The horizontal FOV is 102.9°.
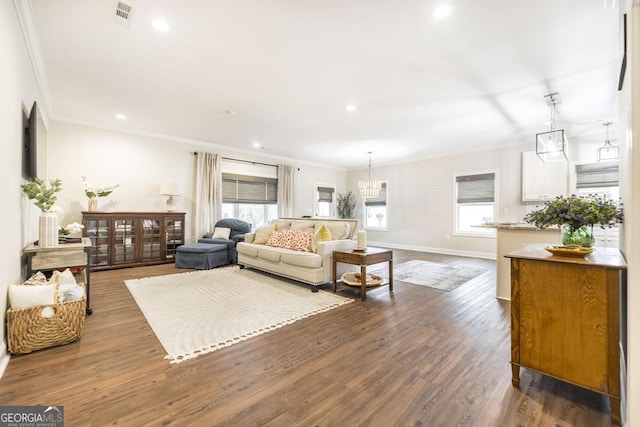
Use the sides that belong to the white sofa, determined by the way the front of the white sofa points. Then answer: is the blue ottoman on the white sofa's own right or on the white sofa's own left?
on the white sofa's own right

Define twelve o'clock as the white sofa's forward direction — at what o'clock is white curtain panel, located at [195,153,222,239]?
The white curtain panel is roughly at 3 o'clock from the white sofa.

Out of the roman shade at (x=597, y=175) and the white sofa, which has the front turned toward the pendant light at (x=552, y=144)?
the roman shade

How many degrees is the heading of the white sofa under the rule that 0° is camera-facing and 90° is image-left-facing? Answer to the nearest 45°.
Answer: approximately 45°

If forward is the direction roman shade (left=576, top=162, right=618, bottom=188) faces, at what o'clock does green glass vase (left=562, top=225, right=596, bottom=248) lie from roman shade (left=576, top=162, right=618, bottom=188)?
The green glass vase is roughly at 12 o'clock from the roman shade.

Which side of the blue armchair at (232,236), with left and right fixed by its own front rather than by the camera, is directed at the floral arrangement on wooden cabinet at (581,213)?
left

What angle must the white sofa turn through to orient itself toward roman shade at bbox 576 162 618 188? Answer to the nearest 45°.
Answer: approximately 135° to its left

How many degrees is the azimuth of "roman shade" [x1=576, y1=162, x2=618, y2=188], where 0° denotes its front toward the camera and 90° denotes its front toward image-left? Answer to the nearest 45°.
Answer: approximately 0°

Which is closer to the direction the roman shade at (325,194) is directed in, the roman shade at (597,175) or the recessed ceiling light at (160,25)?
the recessed ceiling light

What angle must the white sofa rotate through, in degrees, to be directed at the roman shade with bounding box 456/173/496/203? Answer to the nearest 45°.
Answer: approximately 180°

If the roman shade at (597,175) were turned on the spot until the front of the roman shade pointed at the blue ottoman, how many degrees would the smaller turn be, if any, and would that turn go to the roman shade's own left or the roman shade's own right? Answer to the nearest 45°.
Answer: approximately 45° to the roman shade's own right

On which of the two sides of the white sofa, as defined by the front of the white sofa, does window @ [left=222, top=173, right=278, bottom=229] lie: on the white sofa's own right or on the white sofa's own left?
on the white sofa's own right

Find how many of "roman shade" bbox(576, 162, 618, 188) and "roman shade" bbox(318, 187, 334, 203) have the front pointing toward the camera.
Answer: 2

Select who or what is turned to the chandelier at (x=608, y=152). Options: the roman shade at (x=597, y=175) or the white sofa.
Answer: the roman shade
